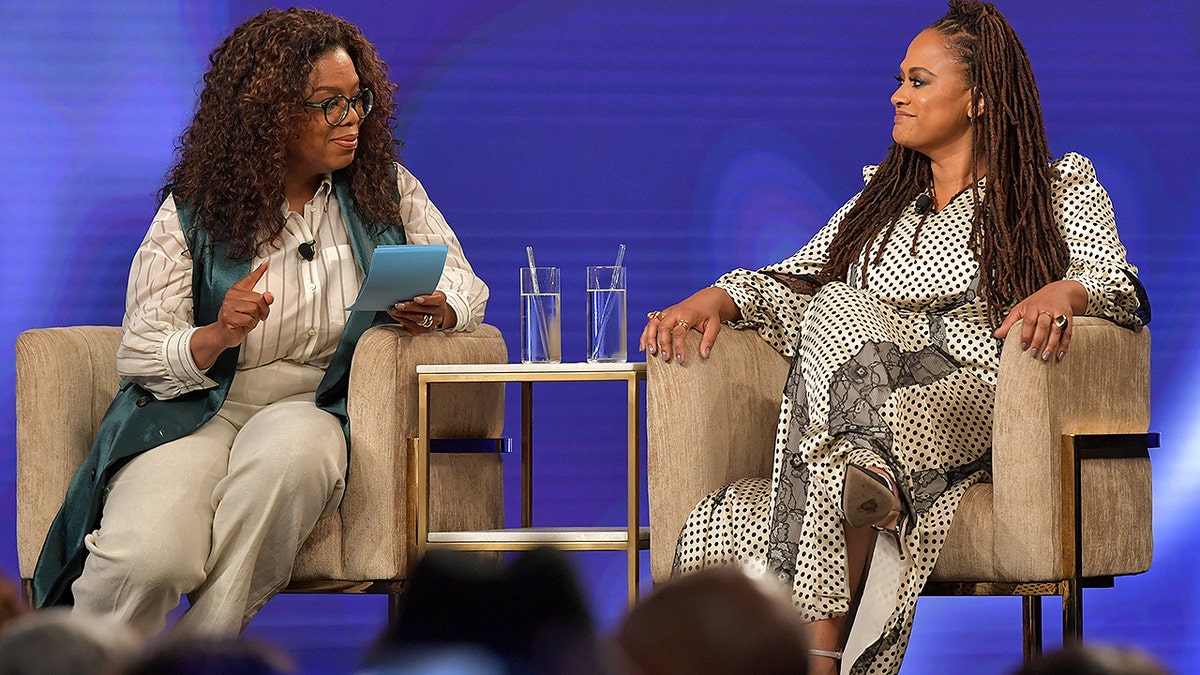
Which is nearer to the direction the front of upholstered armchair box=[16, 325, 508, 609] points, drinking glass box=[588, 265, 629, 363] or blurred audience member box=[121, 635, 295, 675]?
the blurred audience member

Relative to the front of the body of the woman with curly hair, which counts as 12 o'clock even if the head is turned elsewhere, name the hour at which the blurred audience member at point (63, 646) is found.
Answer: The blurred audience member is roughly at 12 o'clock from the woman with curly hair.

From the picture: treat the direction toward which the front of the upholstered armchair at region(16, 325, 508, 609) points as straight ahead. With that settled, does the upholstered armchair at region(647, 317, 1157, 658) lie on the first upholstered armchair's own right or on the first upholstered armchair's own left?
on the first upholstered armchair's own left

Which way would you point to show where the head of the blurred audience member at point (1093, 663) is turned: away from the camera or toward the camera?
away from the camera

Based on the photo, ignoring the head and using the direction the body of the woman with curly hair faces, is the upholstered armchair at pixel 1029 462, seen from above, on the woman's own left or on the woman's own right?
on the woman's own left

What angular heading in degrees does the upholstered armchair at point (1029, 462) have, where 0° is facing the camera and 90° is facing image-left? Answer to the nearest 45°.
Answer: approximately 45°

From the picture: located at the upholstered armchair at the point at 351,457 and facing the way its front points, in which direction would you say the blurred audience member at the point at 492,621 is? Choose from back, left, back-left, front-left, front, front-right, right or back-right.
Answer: front-left

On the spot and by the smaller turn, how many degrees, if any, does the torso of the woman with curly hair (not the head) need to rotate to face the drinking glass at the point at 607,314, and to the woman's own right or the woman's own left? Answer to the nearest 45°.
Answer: approximately 90° to the woman's own left

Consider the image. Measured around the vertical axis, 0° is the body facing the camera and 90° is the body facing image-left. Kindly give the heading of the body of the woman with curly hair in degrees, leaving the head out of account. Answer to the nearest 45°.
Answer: approximately 0°

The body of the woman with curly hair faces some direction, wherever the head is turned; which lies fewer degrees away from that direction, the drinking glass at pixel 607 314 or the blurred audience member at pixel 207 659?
the blurred audience member
